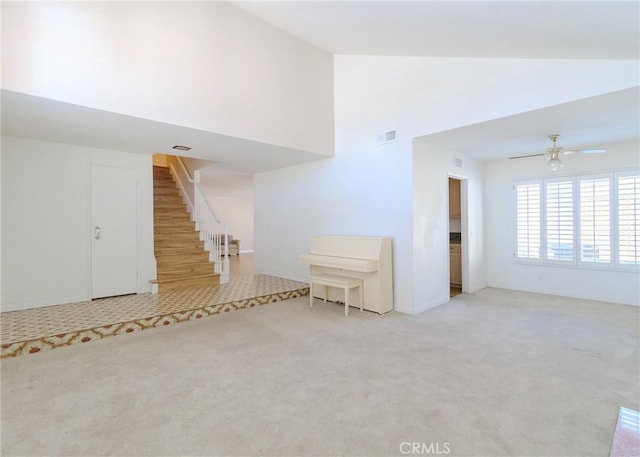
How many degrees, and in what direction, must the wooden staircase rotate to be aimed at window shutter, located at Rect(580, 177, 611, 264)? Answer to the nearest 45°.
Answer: approximately 45° to its left

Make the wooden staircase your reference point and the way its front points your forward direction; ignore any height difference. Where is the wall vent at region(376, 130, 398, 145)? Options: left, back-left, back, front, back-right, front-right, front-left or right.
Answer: front-left

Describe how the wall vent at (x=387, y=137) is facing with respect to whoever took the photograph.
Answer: facing the viewer and to the left of the viewer

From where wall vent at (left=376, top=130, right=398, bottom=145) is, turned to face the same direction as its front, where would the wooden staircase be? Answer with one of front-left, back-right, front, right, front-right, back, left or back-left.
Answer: front-right

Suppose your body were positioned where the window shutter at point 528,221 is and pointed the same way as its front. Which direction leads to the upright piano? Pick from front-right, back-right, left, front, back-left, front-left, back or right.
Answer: front-right

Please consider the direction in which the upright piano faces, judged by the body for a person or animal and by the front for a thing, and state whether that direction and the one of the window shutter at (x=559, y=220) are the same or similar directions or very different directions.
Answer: same or similar directions

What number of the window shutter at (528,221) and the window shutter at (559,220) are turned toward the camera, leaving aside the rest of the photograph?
2

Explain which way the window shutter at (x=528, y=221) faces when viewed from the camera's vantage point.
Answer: facing the viewer

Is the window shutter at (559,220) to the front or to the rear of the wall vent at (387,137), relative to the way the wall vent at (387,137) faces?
to the rear

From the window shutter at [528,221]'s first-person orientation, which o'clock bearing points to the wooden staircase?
The wooden staircase is roughly at 2 o'clock from the window shutter.

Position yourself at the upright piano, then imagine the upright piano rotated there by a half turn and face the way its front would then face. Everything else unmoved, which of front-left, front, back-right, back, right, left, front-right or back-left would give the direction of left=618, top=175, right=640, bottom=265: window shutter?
front-right

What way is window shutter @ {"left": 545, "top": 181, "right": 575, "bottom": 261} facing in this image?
toward the camera

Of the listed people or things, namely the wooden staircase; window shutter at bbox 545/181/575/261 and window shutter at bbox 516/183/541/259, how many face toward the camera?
3

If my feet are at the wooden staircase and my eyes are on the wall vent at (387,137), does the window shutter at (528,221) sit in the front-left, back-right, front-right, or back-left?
front-left
